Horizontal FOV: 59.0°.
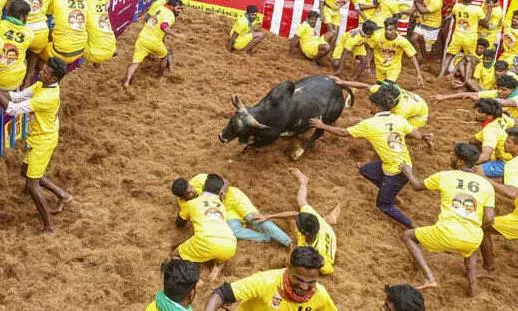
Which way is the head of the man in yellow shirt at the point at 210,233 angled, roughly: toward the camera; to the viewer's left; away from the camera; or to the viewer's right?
away from the camera

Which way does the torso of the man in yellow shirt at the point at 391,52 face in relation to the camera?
toward the camera

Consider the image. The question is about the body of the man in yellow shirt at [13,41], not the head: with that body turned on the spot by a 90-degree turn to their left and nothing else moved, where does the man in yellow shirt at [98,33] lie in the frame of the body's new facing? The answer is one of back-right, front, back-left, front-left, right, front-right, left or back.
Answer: back-right

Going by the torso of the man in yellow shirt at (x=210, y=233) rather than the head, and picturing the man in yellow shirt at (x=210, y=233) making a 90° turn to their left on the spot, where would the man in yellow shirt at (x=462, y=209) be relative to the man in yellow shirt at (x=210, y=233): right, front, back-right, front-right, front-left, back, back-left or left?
back-left

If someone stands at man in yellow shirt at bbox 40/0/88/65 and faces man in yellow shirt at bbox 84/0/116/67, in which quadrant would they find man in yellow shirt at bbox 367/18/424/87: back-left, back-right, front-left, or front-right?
front-right

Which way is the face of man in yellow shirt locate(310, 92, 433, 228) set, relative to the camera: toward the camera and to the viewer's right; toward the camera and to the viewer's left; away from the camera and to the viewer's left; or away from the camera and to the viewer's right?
away from the camera and to the viewer's left

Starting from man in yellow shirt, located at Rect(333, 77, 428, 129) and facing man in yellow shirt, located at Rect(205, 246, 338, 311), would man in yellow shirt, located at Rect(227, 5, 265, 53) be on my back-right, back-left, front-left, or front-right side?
back-right

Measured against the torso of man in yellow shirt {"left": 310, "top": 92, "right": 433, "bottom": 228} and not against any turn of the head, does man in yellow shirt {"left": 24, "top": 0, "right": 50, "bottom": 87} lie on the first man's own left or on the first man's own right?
on the first man's own left

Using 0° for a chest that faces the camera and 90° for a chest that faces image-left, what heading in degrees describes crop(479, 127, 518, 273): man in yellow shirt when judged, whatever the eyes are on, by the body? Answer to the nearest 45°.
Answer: approximately 90°
